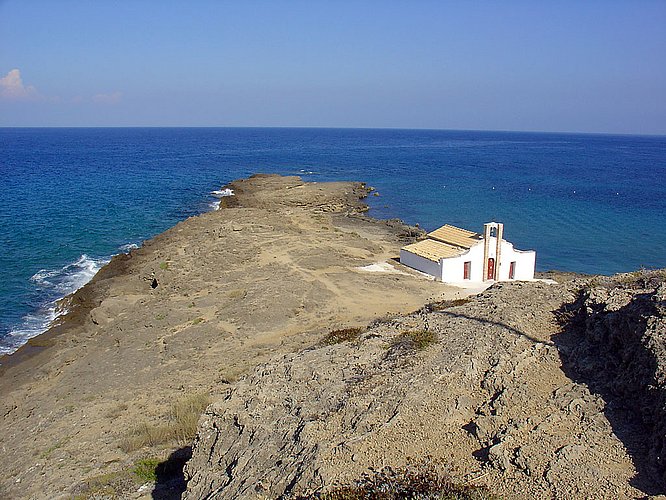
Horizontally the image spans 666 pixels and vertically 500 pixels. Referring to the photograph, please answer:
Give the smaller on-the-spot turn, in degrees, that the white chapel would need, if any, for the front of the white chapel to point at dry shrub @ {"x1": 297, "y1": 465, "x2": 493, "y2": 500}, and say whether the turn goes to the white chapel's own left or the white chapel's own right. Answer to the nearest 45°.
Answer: approximately 45° to the white chapel's own right

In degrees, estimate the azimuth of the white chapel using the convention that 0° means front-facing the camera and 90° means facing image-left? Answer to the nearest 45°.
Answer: approximately 315°

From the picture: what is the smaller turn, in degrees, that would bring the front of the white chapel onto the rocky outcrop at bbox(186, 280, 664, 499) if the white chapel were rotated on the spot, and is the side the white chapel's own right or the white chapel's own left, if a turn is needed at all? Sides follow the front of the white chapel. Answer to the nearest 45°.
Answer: approximately 45° to the white chapel's own right

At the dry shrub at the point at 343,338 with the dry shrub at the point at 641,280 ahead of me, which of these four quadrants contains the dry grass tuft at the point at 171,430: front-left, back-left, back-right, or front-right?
back-right

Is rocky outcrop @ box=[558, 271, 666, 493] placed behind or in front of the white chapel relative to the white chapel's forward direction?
in front

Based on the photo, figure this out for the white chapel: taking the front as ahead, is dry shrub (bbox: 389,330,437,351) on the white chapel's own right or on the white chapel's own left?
on the white chapel's own right

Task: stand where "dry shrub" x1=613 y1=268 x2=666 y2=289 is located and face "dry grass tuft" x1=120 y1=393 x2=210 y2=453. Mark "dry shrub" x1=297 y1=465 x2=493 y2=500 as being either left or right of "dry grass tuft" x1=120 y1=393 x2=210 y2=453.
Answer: left

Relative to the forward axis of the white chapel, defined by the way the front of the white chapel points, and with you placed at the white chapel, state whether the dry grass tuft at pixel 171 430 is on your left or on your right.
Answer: on your right
